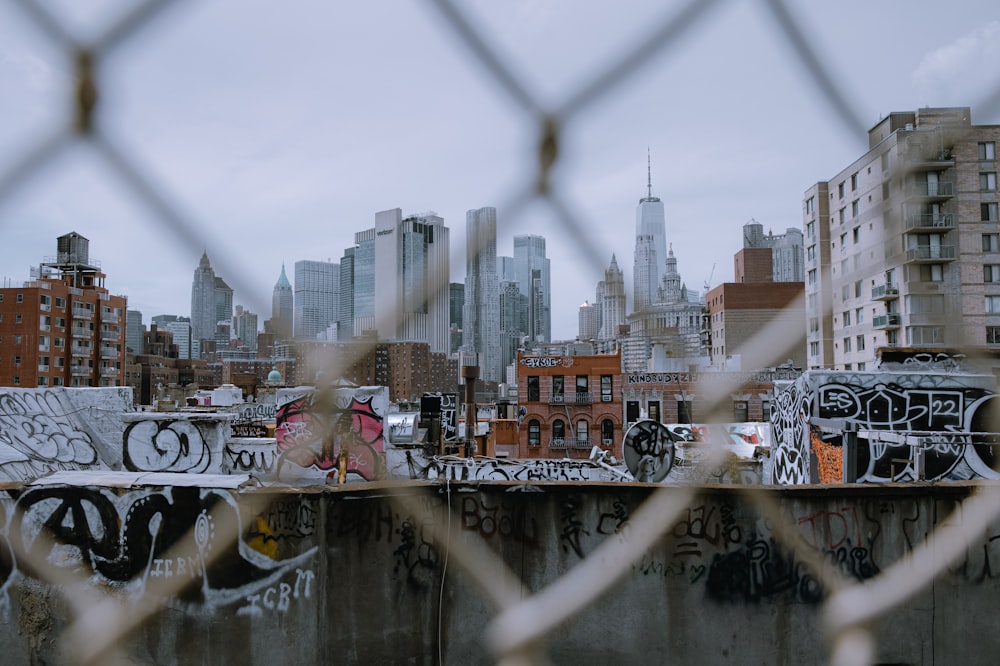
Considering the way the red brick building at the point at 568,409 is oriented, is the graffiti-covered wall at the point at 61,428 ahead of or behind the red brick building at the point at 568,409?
ahead

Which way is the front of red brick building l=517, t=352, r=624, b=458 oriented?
toward the camera

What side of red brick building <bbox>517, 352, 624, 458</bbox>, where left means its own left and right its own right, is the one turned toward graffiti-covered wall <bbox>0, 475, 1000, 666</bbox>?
front
